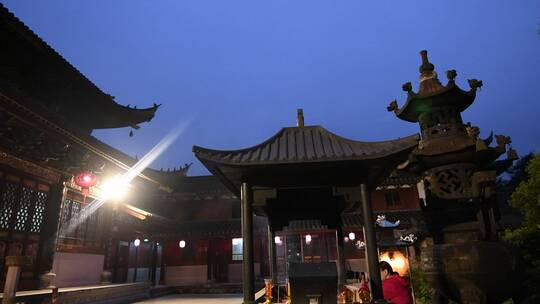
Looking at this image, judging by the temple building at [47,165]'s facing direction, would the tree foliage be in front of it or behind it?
in front

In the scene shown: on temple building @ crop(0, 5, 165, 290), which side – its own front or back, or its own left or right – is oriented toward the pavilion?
front

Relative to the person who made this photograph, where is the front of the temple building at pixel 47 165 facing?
facing the viewer and to the right of the viewer
